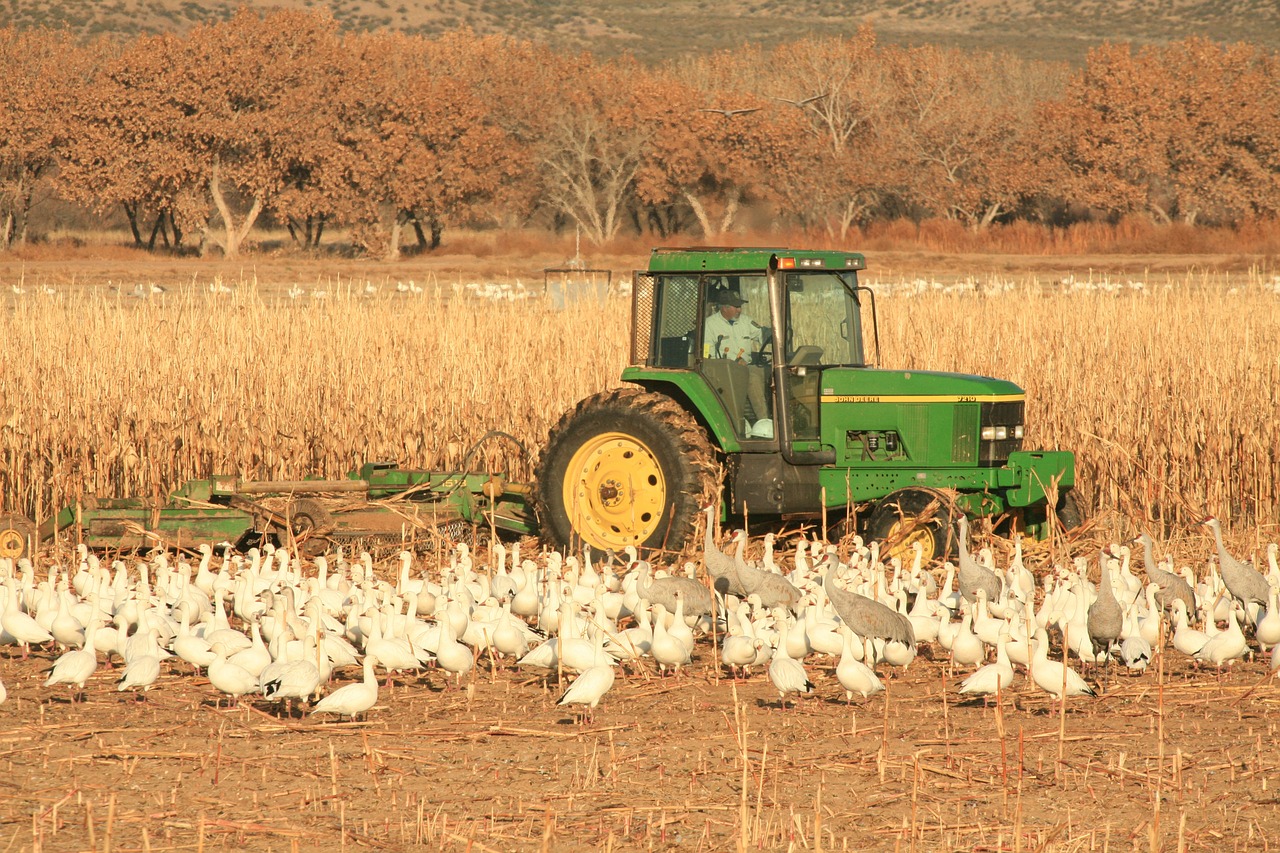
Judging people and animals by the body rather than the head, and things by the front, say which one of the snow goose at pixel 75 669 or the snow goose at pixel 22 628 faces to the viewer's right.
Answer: the snow goose at pixel 75 669

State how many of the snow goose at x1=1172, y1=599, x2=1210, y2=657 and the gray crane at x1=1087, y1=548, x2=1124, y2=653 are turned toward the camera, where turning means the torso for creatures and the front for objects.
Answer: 1

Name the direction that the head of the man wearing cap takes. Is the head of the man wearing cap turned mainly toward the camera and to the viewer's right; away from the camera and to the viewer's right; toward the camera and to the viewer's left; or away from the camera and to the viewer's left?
toward the camera and to the viewer's right

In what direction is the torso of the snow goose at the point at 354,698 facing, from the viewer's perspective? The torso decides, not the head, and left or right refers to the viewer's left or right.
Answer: facing to the right of the viewer

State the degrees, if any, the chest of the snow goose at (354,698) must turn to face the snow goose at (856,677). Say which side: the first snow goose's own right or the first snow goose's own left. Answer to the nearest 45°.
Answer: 0° — it already faces it

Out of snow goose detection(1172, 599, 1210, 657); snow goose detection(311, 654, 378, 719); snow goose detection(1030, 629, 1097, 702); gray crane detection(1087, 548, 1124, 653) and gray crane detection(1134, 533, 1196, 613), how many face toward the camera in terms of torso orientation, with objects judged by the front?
1

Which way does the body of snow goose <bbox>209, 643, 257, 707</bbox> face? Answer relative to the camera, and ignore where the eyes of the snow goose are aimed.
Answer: to the viewer's left

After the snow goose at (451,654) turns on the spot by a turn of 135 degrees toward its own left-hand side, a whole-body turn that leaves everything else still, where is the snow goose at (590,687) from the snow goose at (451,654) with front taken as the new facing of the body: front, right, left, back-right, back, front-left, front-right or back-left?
front-right

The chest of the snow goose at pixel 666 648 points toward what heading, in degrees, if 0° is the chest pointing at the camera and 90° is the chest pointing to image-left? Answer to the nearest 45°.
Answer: approximately 45°

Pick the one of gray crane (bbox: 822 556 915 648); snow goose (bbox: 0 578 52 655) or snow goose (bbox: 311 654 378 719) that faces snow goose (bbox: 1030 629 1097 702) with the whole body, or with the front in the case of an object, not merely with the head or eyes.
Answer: snow goose (bbox: 311 654 378 719)

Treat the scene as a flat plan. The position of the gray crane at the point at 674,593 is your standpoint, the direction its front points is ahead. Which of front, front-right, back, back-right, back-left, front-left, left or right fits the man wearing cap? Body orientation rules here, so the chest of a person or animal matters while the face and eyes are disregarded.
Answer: right

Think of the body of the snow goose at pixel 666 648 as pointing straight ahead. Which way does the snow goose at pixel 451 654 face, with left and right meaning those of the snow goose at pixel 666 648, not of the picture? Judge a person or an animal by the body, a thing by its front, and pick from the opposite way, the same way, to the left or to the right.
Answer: the same way

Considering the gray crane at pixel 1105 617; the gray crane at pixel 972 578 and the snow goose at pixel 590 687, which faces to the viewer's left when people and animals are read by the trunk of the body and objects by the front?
the gray crane at pixel 972 578

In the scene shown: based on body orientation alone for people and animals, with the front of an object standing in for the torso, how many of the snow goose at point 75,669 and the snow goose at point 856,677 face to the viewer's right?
1

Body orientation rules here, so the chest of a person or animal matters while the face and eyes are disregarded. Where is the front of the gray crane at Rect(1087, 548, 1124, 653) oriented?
toward the camera
